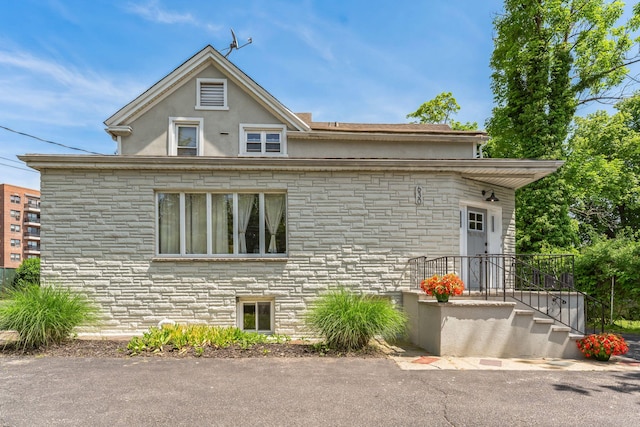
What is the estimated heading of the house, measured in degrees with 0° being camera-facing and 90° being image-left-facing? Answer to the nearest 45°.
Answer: approximately 0°

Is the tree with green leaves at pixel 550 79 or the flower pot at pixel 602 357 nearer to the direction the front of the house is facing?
the flower pot

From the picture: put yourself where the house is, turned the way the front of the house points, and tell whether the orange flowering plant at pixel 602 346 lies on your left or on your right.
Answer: on your left
